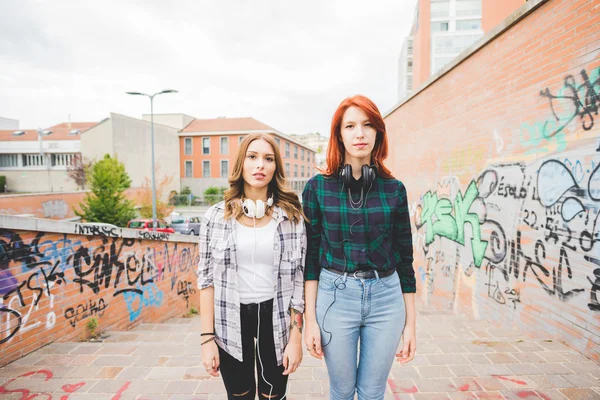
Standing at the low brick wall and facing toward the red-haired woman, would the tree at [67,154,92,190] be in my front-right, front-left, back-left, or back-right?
back-left

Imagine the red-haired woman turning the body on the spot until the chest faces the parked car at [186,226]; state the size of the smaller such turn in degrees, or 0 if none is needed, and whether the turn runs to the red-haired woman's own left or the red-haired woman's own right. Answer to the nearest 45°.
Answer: approximately 135° to the red-haired woman's own right

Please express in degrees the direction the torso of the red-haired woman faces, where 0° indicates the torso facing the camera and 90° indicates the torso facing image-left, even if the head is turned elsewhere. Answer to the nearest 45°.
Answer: approximately 0°

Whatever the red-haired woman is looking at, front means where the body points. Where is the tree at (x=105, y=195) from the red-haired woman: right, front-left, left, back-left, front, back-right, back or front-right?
back-right

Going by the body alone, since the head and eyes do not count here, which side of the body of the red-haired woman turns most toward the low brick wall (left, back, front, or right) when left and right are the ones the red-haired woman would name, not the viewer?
right

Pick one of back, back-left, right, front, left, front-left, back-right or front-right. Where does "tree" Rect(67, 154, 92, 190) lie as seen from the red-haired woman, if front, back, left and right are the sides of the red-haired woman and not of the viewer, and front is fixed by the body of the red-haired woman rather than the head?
back-right
